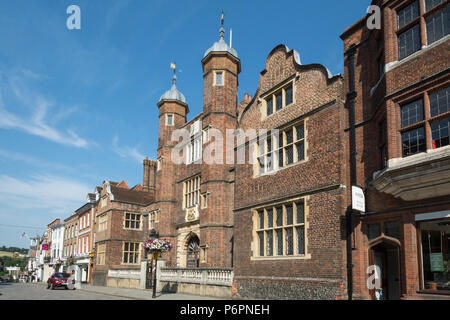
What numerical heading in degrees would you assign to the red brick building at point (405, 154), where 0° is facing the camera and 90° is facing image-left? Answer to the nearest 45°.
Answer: approximately 45°

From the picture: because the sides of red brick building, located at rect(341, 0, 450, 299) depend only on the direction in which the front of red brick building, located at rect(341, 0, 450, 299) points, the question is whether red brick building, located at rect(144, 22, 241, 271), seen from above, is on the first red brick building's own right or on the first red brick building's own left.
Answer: on the first red brick building's own right

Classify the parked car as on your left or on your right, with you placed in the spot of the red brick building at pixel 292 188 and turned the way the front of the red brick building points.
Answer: on your right

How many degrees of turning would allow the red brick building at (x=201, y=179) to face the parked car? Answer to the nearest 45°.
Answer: approximately 90° to its right

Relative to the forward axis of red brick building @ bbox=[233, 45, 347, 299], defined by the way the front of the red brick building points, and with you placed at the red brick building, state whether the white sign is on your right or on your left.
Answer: on your left

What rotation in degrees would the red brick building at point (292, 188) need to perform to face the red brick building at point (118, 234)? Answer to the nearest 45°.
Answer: approximately 90° to its right

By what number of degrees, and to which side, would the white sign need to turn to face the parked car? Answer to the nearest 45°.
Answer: approximately 180°

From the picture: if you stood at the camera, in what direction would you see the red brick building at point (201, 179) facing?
facing the viewer and to the left of the viewer
